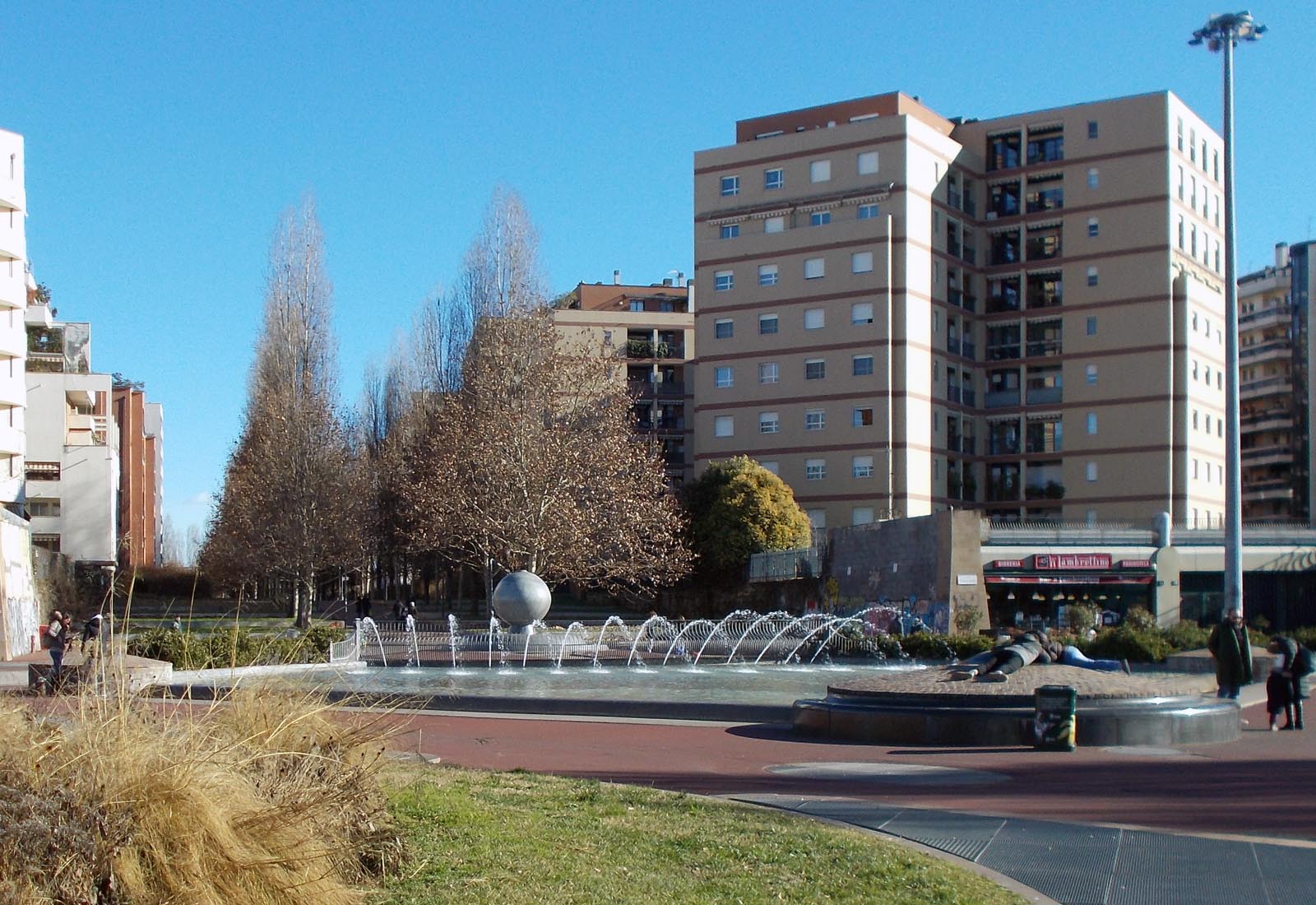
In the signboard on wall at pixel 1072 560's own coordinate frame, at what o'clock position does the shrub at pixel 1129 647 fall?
The shrub is roughly at 12 o'clock from the signboard on wall.

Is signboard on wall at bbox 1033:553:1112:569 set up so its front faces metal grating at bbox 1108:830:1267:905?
yes

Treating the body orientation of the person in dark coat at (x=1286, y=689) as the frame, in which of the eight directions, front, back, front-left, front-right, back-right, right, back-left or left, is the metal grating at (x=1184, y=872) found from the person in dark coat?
left

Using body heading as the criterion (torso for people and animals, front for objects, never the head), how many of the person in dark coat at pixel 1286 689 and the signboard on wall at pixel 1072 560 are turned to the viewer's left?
1

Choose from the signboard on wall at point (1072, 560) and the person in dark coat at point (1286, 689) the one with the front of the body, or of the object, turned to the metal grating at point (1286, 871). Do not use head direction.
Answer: the signboard on wall

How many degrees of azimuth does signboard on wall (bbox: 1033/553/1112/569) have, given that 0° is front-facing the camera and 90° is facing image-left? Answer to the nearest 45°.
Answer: approximately 0°

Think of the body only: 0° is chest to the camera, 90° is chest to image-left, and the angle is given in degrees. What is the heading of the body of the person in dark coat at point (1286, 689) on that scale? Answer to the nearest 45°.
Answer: approximately 90°

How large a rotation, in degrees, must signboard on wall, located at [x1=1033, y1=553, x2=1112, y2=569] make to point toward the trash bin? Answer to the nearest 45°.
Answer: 0° — it already faces it

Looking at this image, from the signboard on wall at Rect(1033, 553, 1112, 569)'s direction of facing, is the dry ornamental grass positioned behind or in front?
in front
